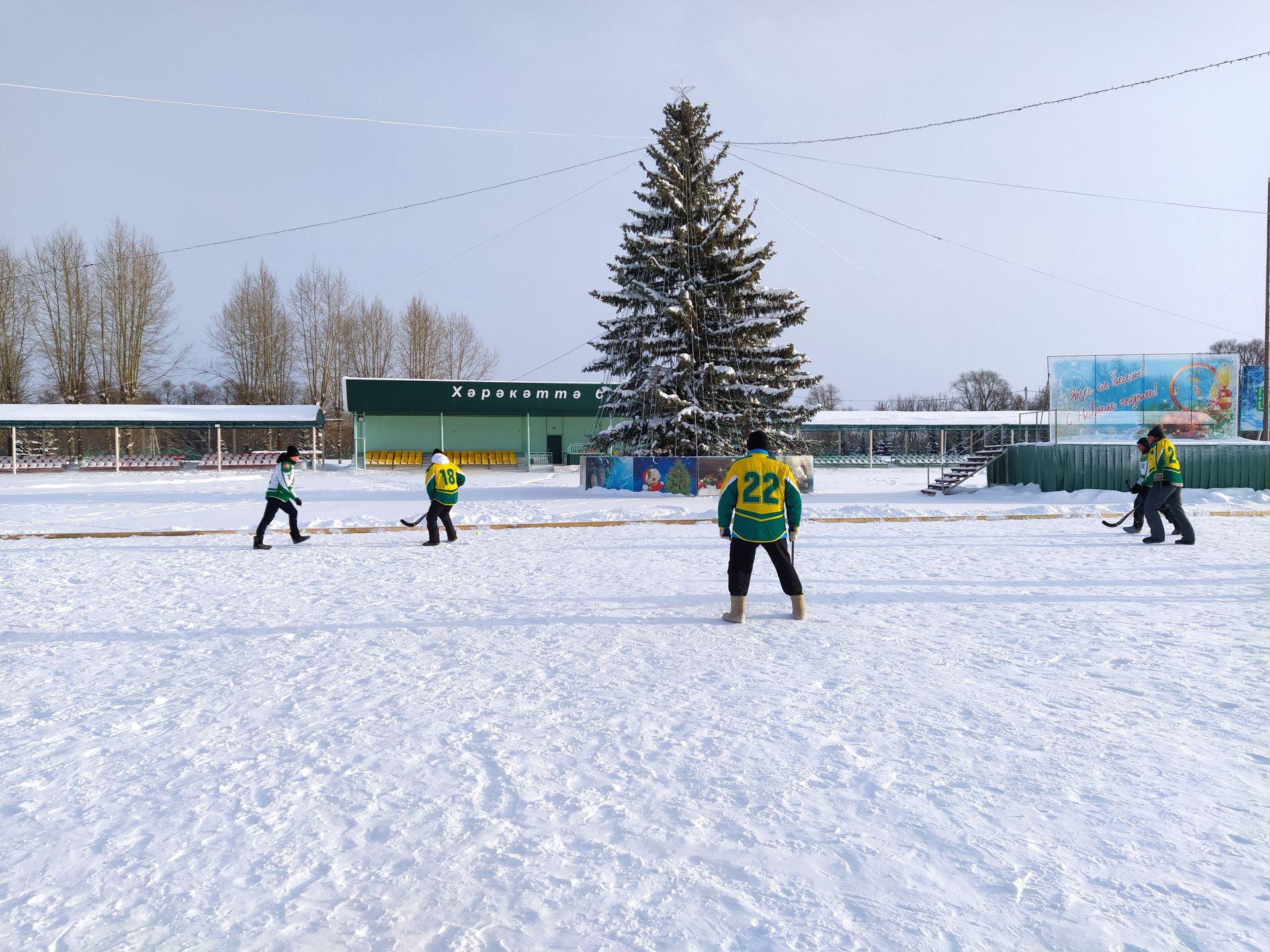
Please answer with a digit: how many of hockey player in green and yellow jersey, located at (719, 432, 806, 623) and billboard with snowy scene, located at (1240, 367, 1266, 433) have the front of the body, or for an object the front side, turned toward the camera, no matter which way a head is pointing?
1

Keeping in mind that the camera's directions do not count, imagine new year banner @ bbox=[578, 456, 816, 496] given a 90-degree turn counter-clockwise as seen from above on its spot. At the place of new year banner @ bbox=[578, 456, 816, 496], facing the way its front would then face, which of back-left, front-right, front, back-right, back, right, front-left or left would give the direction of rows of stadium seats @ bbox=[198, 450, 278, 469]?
back-left

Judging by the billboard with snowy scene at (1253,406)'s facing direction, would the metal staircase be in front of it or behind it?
in front

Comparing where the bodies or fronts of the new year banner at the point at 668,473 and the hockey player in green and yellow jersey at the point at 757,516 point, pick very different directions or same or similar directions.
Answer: very different directions

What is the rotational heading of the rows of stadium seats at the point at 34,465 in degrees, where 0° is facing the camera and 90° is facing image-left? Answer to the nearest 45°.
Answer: approximately 0°

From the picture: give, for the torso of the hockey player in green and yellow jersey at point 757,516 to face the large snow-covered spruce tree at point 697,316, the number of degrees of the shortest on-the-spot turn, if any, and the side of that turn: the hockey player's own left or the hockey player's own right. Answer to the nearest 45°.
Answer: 0° — they already face it

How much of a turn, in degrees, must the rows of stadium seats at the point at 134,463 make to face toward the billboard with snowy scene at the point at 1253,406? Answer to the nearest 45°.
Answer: approximately 45° to its left

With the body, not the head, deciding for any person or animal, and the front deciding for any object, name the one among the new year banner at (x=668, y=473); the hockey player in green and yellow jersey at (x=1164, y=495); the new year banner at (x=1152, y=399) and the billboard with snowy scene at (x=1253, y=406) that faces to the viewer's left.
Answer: the hockey player in green and yellow jersey

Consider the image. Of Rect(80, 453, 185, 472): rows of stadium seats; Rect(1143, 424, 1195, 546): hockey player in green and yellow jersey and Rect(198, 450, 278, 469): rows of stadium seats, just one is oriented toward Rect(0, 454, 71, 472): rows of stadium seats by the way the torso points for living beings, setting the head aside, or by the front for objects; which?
the hockey player in green and yellow jersey

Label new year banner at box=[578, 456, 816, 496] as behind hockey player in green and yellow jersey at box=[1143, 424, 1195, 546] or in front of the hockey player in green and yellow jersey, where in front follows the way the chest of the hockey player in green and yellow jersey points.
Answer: in front

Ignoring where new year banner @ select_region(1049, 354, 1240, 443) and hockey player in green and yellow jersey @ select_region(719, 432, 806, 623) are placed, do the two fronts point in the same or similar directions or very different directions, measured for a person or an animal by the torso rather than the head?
very different directions

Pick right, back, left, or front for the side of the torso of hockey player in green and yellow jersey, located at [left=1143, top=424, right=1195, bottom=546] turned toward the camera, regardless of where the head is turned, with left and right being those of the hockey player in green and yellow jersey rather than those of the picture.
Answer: left

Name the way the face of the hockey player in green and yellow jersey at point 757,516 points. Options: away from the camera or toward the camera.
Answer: away from the camera

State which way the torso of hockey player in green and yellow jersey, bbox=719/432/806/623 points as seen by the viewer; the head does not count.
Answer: away from the camera
